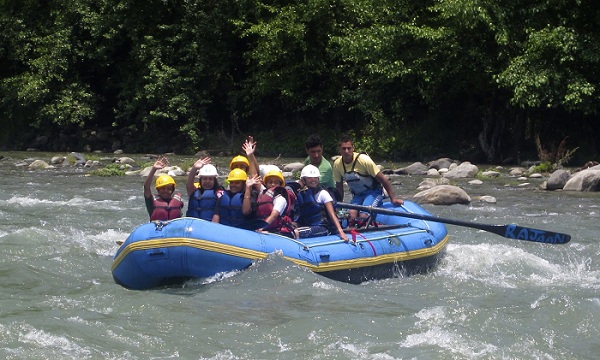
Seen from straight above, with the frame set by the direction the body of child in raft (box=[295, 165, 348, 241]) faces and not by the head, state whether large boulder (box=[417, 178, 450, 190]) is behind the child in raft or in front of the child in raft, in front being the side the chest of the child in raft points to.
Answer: behind

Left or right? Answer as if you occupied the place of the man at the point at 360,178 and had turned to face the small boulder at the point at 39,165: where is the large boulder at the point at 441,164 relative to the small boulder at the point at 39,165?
right

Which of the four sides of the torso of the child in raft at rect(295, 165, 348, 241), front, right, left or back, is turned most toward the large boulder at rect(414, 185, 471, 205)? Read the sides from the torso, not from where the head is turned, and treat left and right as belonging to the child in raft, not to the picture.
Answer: back

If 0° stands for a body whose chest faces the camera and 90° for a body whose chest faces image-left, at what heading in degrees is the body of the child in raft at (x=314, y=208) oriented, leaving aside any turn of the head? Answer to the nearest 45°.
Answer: approximately 45°

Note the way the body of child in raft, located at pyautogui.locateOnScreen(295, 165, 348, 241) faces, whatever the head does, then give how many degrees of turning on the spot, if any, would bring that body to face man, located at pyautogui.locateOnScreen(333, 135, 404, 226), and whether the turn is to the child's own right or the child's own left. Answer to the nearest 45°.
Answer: approximately 180°

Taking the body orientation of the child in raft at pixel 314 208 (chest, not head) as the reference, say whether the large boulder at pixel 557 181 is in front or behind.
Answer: behind
